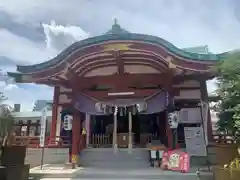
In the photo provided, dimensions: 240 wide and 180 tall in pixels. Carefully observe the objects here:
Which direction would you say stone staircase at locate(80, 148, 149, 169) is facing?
toward the camera

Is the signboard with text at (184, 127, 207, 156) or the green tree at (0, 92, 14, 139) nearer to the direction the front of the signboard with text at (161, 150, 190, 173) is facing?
the green tree

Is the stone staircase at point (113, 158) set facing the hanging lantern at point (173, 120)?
no

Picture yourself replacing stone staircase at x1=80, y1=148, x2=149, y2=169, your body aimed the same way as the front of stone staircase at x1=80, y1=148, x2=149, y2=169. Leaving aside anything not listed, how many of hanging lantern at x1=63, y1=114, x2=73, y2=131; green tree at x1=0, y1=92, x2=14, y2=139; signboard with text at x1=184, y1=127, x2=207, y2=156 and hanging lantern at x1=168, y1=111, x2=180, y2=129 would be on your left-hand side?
2

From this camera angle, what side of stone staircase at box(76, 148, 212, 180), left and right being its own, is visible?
front

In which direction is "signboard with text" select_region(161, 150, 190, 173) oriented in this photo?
toward the camera

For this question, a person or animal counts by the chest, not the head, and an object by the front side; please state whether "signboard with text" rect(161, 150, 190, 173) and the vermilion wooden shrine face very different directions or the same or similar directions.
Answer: same or similar directions

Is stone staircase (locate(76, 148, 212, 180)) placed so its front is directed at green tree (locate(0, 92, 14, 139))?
no

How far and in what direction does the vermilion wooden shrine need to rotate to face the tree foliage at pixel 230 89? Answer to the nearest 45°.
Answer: approximately 45° to its left

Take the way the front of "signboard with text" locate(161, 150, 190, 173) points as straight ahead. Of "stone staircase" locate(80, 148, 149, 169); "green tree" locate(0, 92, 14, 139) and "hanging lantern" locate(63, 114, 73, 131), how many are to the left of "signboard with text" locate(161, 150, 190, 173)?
0

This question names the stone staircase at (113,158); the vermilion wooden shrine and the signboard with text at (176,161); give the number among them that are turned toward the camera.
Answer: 3
